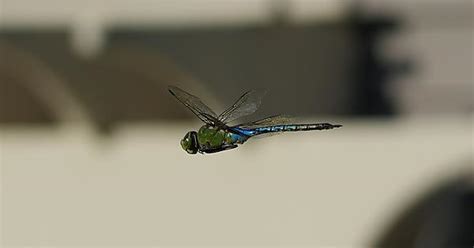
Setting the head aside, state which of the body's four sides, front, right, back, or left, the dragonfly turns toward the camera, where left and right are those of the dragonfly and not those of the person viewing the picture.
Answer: left
